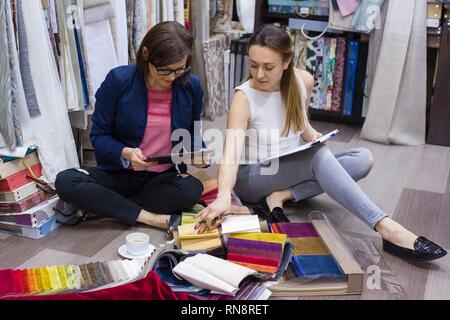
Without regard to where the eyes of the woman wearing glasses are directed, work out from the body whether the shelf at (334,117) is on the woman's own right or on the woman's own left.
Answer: on the woman's own left

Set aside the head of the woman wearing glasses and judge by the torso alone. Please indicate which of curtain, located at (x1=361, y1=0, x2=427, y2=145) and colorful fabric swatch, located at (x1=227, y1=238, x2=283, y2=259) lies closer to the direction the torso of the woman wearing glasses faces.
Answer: the colorful fabric swatch

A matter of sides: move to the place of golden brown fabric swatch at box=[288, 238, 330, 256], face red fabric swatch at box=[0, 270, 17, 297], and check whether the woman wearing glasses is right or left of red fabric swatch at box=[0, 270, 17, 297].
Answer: right

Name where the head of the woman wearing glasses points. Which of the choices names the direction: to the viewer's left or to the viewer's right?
to the viewer's right

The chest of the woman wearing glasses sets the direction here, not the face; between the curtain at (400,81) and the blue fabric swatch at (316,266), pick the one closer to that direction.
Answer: the blue fabric swatch

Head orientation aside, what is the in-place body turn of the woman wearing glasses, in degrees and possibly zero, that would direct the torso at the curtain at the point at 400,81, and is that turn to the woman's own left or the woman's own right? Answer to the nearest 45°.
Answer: approximately 90° to the woman's own left

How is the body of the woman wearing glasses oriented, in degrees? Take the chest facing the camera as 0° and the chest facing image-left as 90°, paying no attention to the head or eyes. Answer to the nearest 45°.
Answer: approximately 315°

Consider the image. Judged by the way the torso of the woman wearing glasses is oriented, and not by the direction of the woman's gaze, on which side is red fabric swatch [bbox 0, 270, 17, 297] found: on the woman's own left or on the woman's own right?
on the woman's own right
